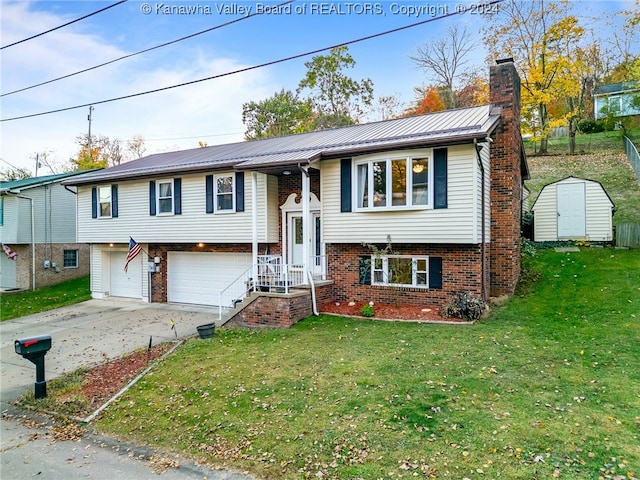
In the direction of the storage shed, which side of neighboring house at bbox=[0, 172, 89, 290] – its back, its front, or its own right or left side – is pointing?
left

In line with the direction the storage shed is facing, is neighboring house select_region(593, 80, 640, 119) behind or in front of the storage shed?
behind

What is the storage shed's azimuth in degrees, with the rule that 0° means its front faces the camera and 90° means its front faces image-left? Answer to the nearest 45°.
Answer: approximately 0°

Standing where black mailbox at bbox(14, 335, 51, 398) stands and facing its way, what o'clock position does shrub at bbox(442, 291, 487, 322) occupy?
The shrub is roughly at 8 o'clock from the black mailbox.

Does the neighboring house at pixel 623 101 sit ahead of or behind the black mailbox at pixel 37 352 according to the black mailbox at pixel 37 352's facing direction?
behind

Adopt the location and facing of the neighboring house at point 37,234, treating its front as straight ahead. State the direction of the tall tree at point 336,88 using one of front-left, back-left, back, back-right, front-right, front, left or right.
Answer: back-left

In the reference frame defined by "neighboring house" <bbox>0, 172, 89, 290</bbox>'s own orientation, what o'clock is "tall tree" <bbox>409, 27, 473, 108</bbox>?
The tall tree is roughly at 8 o'clock from the neighboring house.

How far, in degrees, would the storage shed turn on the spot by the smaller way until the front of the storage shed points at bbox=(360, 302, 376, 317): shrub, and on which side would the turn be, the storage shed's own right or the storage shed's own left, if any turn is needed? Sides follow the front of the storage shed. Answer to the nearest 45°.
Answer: approximately 45° to the storage shed's own right

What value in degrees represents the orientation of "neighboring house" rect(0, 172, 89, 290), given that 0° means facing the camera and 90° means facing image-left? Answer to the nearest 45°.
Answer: approximately 45°

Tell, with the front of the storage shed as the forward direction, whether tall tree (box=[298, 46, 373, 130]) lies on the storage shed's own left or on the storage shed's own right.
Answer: on the storage shed's own right

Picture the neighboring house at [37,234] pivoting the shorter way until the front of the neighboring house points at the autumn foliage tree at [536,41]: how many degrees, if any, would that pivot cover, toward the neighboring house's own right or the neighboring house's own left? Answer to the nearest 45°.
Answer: approximately 90° to the neighboring house's own left
